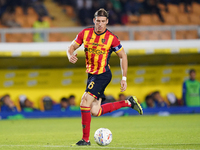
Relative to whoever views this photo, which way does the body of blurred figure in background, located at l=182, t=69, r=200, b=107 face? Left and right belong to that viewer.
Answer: facing the viewer

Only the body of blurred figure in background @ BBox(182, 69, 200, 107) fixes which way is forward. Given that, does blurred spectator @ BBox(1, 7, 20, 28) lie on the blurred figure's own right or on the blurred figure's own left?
on the blurred figure's own right

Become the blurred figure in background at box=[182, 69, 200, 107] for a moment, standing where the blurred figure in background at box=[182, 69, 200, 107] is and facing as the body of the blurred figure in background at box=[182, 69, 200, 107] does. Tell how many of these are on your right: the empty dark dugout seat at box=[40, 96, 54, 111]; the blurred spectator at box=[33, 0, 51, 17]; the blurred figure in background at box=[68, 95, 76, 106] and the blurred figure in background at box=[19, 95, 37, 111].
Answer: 4

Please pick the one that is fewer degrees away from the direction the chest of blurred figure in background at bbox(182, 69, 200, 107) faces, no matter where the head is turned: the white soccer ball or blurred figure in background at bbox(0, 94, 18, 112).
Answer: the white soccer ball

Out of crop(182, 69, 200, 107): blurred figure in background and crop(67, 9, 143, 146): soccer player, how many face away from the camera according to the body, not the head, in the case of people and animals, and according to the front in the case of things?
0

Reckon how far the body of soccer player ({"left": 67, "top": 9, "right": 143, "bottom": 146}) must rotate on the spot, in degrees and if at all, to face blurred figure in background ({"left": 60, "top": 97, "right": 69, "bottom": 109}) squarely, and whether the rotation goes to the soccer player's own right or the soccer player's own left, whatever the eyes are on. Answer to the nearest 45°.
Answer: approximately 135° to the soccer player's own right

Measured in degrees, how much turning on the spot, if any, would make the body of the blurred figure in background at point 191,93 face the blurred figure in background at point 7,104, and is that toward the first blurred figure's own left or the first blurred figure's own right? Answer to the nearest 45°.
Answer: approximately 90° to the first blurred figure's own right

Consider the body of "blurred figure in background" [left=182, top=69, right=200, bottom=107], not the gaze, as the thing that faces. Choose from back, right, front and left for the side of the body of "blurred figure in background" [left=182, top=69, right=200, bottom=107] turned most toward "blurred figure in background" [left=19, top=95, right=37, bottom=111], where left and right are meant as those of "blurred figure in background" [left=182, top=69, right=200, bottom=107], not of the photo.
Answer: right

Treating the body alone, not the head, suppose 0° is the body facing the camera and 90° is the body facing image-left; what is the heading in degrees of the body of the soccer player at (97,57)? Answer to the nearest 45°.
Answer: approximately 45°

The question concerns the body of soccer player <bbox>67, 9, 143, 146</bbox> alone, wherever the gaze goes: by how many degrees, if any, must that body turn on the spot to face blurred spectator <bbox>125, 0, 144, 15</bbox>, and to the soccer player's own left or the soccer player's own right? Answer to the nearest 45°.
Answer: approximately 135° to the soccer player's own right

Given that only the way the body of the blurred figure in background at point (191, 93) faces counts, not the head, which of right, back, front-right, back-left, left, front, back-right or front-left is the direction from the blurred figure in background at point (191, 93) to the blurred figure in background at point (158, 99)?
right

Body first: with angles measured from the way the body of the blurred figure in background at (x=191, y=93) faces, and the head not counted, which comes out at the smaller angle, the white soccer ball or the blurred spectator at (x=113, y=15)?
the white soccer ball

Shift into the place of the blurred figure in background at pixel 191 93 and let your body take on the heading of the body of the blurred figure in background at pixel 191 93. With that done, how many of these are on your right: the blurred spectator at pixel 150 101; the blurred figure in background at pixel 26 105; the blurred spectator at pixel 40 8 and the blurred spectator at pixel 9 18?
4
